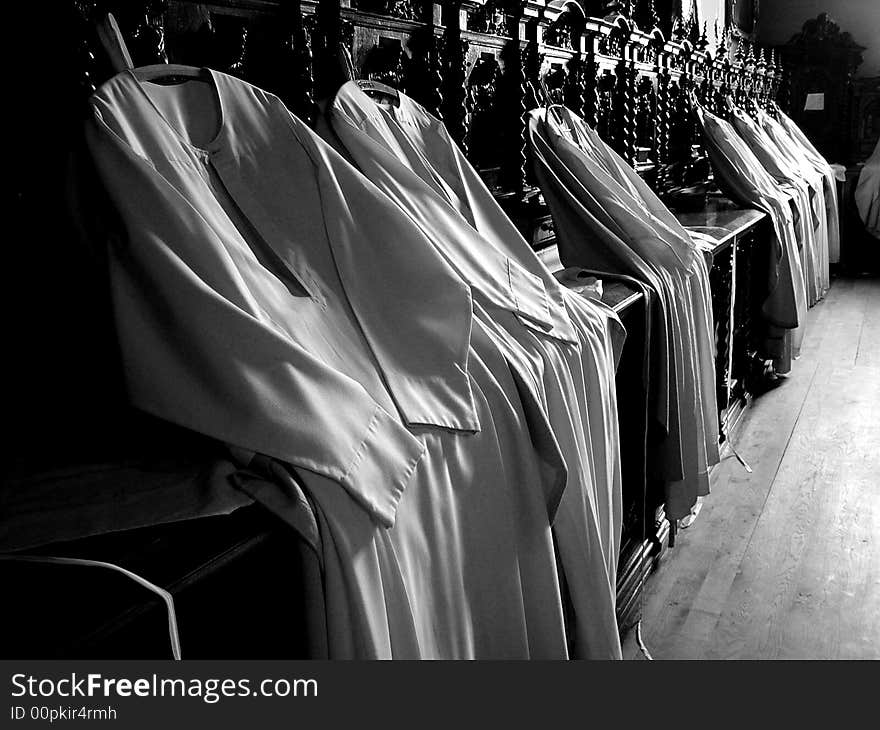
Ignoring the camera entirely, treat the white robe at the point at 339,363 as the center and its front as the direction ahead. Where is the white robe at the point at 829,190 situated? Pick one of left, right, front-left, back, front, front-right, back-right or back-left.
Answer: left

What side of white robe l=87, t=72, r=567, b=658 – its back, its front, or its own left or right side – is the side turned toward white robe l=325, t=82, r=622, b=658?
left

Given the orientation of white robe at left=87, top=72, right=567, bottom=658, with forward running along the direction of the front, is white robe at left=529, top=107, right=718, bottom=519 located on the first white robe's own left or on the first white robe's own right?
on the first white robe's own left

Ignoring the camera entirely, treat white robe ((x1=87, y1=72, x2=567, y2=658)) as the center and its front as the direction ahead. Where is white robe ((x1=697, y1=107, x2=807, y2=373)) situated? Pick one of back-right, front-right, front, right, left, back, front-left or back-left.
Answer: left

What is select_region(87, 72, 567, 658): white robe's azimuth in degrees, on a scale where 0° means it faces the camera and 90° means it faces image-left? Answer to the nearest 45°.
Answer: approximately 315°

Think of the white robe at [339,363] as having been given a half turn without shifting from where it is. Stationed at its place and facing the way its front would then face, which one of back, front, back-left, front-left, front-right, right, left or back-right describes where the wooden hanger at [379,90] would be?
front-right

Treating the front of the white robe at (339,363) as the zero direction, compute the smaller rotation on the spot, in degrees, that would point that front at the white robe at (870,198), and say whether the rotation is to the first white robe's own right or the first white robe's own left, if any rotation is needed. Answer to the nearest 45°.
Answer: approximately 90° to the first white robe's own left
